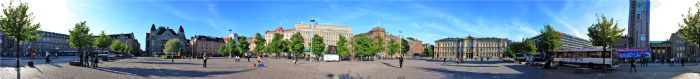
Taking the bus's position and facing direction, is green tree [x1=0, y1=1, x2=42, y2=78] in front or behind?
behind
